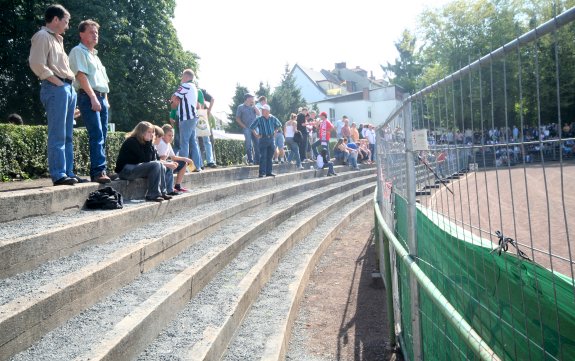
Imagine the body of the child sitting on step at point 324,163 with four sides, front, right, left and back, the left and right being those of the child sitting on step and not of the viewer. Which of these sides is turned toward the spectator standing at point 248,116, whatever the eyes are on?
right

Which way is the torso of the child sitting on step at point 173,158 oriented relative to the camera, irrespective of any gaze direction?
to the viewer's right

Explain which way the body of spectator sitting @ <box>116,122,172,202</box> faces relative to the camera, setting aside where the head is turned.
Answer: to the viewer's right

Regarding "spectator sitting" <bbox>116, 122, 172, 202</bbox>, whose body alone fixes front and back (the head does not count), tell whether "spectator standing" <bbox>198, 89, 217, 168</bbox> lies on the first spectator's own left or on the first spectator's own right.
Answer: on the first spectator's own left

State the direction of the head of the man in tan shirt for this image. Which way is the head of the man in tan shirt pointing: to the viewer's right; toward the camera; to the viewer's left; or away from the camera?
to the viewer's right
